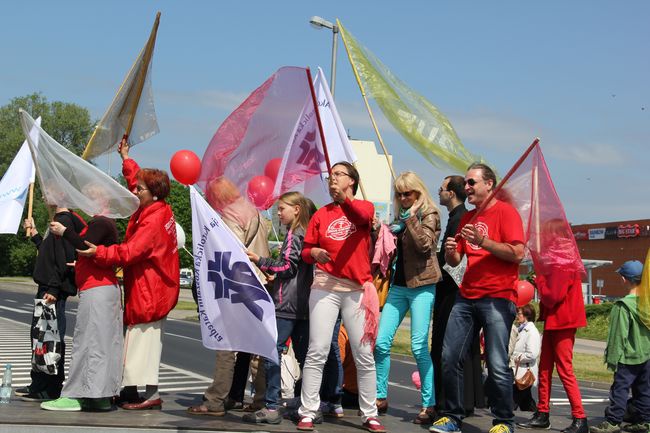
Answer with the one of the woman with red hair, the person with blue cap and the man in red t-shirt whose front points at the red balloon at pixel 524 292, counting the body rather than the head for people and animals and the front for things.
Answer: the person with blue cap

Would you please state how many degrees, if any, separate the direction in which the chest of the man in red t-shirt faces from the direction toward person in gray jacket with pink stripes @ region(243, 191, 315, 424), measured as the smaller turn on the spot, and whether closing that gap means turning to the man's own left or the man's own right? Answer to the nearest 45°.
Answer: approximately 45° to the man's own right

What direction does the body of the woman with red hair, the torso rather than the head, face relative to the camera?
to the viewer's left

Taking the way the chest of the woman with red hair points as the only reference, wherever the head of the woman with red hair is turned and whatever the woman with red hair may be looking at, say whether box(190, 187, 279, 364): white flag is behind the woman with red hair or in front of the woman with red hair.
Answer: behind

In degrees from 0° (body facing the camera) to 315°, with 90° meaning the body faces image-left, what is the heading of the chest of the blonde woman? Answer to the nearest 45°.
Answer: approximately 45°
